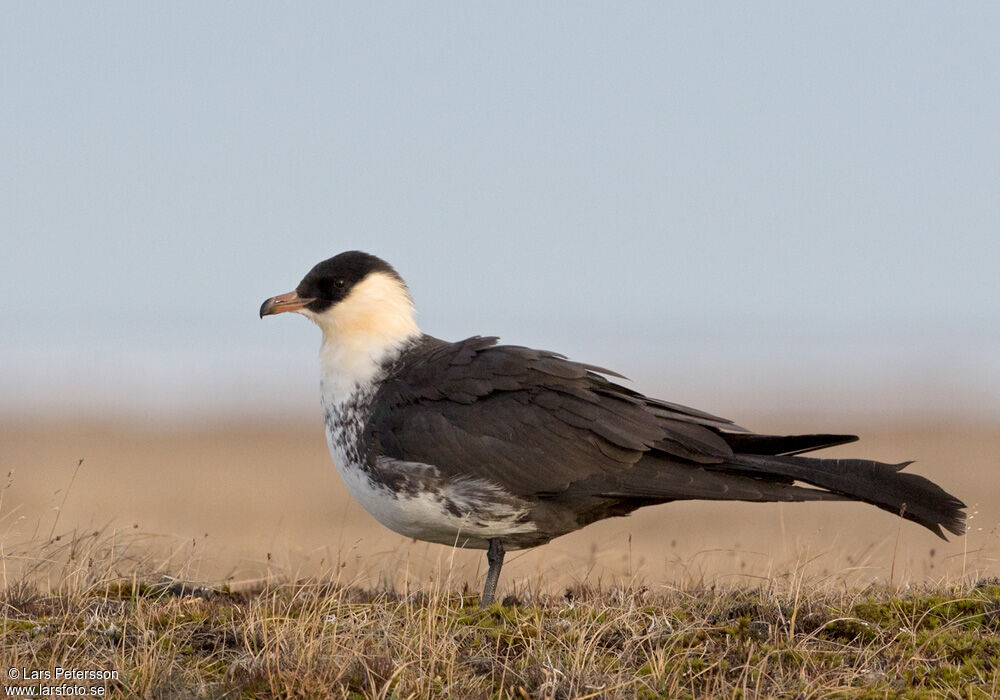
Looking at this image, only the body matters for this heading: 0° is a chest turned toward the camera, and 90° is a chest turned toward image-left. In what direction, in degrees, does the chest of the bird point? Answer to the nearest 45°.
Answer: approximately 90°
